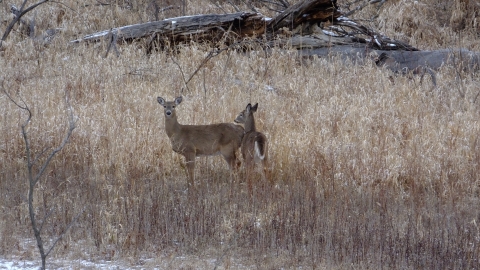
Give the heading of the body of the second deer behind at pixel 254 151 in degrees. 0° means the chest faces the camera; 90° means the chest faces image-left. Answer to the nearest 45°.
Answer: approximately 135°

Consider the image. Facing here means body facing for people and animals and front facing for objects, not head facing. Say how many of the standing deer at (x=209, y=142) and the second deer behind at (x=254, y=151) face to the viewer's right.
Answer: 0

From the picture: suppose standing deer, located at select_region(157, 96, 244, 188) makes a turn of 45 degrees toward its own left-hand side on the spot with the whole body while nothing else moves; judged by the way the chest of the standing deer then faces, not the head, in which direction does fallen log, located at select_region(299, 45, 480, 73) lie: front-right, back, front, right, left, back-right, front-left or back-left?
back

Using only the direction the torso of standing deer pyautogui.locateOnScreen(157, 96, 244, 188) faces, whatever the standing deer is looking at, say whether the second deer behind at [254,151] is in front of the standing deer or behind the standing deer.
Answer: behind

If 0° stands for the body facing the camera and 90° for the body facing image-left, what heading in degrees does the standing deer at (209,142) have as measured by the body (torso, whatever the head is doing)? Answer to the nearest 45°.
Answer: approximately 90°

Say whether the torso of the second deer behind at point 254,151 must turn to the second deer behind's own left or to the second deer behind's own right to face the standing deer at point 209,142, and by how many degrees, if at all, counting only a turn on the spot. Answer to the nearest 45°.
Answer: approximately 90° to the second deer behind's own left

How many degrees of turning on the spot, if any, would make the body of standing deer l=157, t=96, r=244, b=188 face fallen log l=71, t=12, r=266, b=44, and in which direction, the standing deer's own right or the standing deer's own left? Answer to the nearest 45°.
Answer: approximately 90° to the standing deer's own right

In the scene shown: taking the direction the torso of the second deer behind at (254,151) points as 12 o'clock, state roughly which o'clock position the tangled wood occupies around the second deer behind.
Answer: The tangled wood is roughly at 12 o'clock from the second deer behind.
